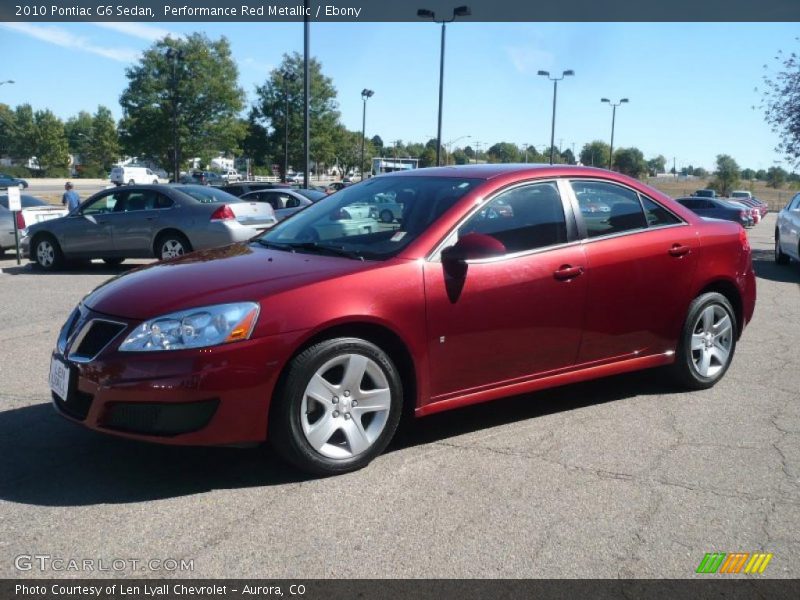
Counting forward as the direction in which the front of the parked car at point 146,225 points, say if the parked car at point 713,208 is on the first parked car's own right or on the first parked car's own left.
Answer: on the first parked car's own right

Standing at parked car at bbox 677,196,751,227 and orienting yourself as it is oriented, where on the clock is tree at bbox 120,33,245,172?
The tree is roughly at 1 o'clock from the parked car.

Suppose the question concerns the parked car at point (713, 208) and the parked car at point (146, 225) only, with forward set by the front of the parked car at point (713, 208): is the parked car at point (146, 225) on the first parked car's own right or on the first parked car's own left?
on the first parked car's own left

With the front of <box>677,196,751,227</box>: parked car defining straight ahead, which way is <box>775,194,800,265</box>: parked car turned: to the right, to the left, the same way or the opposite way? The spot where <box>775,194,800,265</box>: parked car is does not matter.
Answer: the same way

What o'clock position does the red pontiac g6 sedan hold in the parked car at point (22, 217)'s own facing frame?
The red pontiac g6 sedan is roughly at 7 o'clock from the parked car.

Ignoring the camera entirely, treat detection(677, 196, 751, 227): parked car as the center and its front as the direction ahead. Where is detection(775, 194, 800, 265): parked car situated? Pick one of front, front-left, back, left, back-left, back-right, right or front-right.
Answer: back-left

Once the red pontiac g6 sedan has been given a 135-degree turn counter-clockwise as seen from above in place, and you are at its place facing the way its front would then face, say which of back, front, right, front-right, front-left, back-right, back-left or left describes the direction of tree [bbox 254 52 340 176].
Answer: left

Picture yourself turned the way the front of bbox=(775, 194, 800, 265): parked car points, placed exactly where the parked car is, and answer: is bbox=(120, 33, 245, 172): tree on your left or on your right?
on your right

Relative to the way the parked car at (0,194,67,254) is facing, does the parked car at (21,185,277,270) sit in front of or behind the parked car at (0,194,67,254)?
behind

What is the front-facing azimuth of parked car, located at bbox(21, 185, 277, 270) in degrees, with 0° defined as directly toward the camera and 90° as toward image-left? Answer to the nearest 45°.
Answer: approximately 135°

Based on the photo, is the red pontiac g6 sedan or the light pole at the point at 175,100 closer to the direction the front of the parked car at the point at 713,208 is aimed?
the light pole

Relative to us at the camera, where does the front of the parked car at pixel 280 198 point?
facing away from the viewer and to the left of the viewer

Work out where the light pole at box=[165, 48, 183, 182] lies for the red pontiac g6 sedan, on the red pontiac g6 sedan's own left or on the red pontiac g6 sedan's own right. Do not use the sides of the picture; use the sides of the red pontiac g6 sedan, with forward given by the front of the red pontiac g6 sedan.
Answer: on the red pontiac g6 sedan's own right
